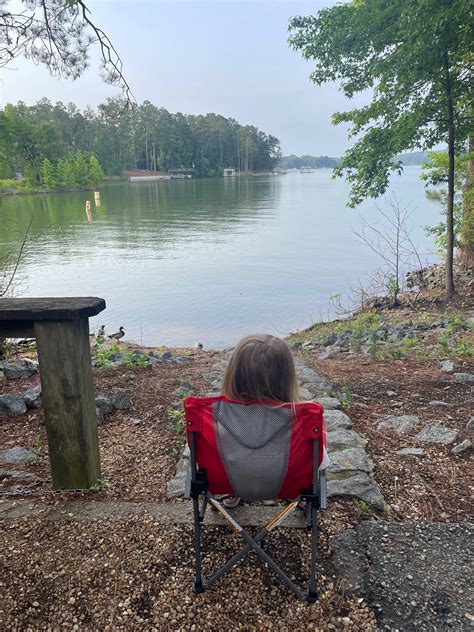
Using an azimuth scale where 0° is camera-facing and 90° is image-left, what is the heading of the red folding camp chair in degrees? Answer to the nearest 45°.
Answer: approximately 180°

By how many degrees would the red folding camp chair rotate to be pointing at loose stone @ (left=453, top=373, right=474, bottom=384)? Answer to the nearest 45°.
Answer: approximately 45° to its right

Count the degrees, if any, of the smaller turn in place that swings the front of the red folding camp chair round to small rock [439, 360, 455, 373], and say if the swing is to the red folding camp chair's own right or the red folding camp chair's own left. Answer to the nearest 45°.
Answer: approximately 45° to the red folding camp chair's own right

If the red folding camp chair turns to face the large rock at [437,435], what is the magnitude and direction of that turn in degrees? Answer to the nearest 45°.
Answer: approximately 45° to its right

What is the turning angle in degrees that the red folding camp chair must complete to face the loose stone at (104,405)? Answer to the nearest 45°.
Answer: approximately 45° to its left

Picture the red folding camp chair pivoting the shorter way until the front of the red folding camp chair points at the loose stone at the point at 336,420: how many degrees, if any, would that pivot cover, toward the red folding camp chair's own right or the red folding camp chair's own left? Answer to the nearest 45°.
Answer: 0° — it already faces it

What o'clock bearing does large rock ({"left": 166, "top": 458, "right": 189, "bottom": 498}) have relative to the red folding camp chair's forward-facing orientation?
The large rock is roughly at 11 o'clock from the red folding camp chair.

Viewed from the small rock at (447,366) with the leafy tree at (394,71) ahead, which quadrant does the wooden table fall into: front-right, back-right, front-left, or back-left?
back-left

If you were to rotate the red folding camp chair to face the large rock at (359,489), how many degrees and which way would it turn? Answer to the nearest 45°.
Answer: approximately 45° to its right
